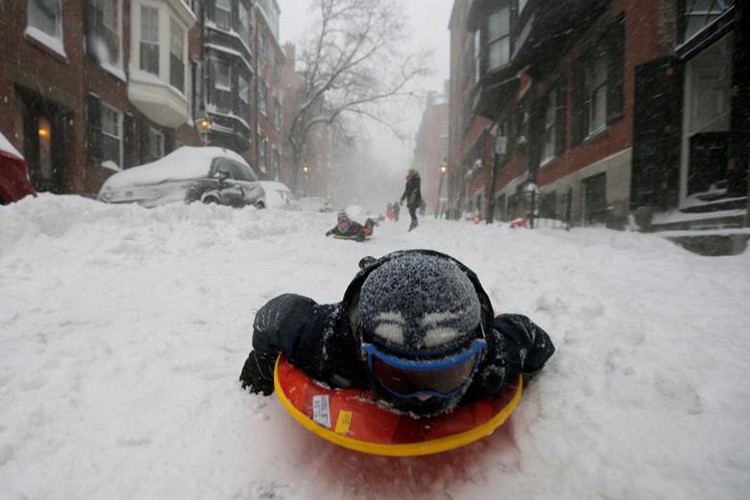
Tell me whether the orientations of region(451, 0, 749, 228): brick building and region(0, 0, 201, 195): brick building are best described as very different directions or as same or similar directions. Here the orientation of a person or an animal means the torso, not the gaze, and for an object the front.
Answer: very different directions

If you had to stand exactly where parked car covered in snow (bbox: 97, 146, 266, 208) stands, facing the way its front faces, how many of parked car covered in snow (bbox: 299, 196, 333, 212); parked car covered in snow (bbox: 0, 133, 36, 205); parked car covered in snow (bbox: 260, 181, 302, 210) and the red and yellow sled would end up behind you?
2

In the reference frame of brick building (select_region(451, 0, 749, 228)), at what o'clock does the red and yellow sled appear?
The red and yellow sled is roughly at 11 o'clock from the brick building.

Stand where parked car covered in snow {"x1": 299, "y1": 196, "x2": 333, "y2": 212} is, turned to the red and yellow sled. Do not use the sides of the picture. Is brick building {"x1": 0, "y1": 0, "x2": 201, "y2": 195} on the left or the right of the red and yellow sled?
right

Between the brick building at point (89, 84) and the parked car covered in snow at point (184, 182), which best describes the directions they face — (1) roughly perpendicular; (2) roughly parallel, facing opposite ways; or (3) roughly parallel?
roughly perpendicular
